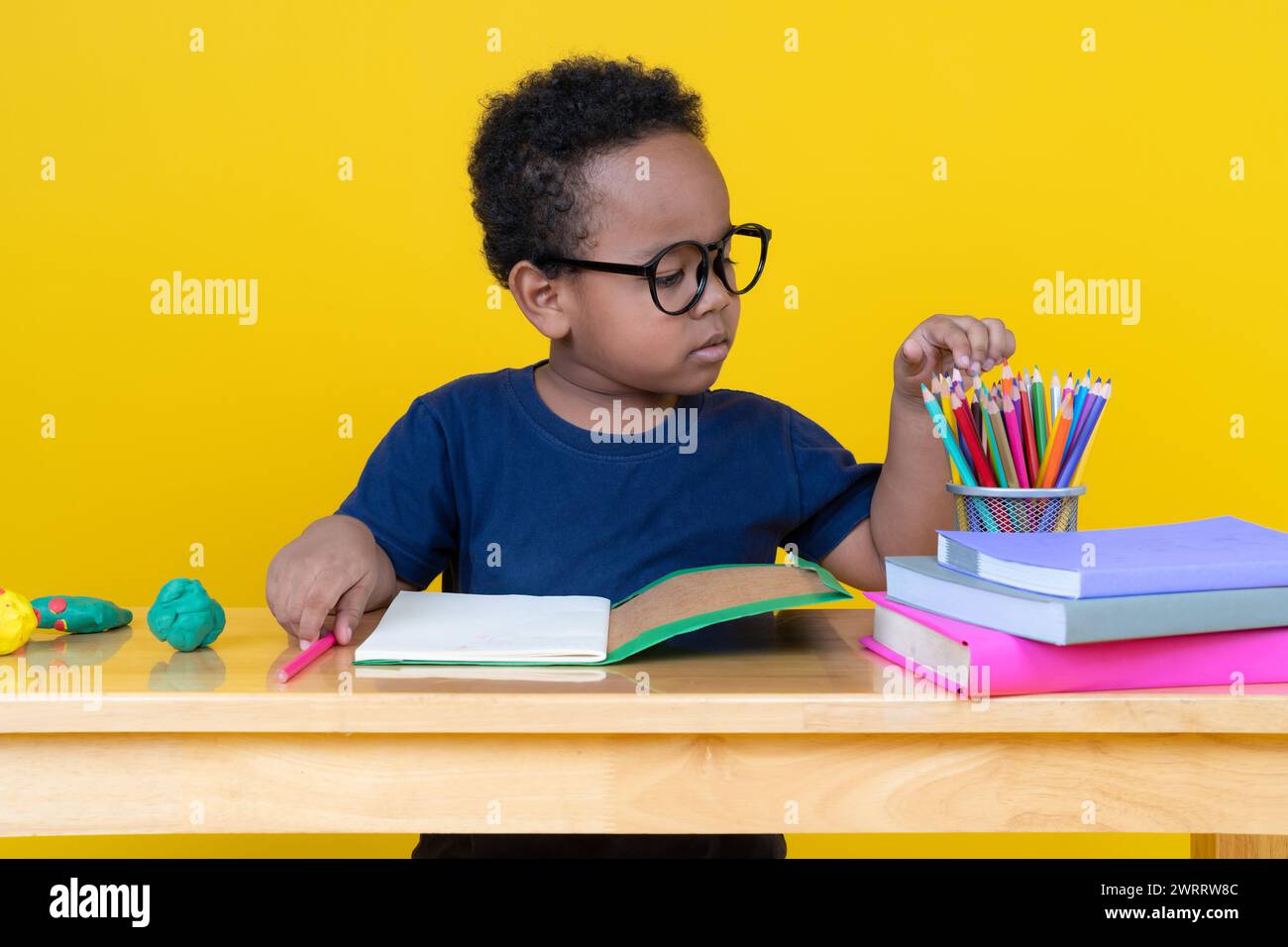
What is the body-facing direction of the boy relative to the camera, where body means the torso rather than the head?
toward the camera

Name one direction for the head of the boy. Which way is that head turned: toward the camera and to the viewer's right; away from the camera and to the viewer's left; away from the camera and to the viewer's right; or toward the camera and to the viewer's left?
toward the camera and to the viewer's right

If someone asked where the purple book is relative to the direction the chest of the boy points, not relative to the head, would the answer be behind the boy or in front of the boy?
in front
